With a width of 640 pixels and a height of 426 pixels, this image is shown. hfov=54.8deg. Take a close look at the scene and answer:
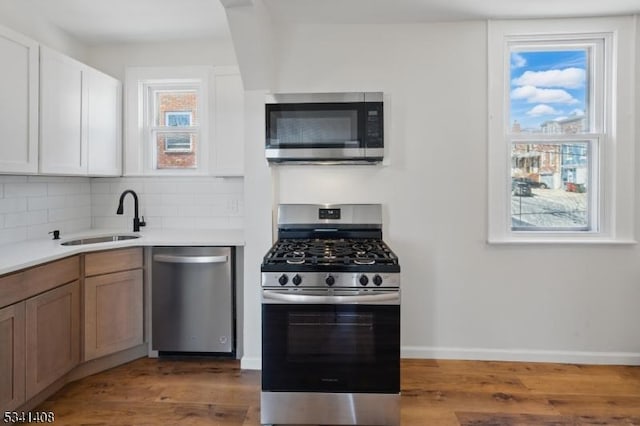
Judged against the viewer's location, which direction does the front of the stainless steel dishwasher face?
facing the viewer

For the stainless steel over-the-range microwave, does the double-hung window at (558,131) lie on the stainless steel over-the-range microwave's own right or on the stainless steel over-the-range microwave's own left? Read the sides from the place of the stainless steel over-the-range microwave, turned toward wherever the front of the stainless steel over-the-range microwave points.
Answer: on the stainless steel over-the-range microwave's own left

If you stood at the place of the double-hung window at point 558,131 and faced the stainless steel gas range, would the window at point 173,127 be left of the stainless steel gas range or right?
right

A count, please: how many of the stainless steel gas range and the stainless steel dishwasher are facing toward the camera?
2

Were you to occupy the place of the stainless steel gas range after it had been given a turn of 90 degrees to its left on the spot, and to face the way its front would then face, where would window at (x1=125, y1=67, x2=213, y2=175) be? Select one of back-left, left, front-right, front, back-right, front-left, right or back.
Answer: back-left

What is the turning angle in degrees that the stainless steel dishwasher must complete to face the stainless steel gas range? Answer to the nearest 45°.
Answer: approximately 45° to its left

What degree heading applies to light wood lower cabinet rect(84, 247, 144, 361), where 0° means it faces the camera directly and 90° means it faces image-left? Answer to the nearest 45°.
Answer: approximately 315°

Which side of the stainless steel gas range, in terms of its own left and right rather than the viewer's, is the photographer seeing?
front

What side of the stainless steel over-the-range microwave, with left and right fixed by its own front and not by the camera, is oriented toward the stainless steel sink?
right

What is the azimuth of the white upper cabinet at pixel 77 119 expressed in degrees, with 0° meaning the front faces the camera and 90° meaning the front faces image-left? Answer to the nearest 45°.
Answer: approximately 315°

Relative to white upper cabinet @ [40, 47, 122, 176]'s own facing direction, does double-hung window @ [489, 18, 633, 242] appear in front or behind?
in front
